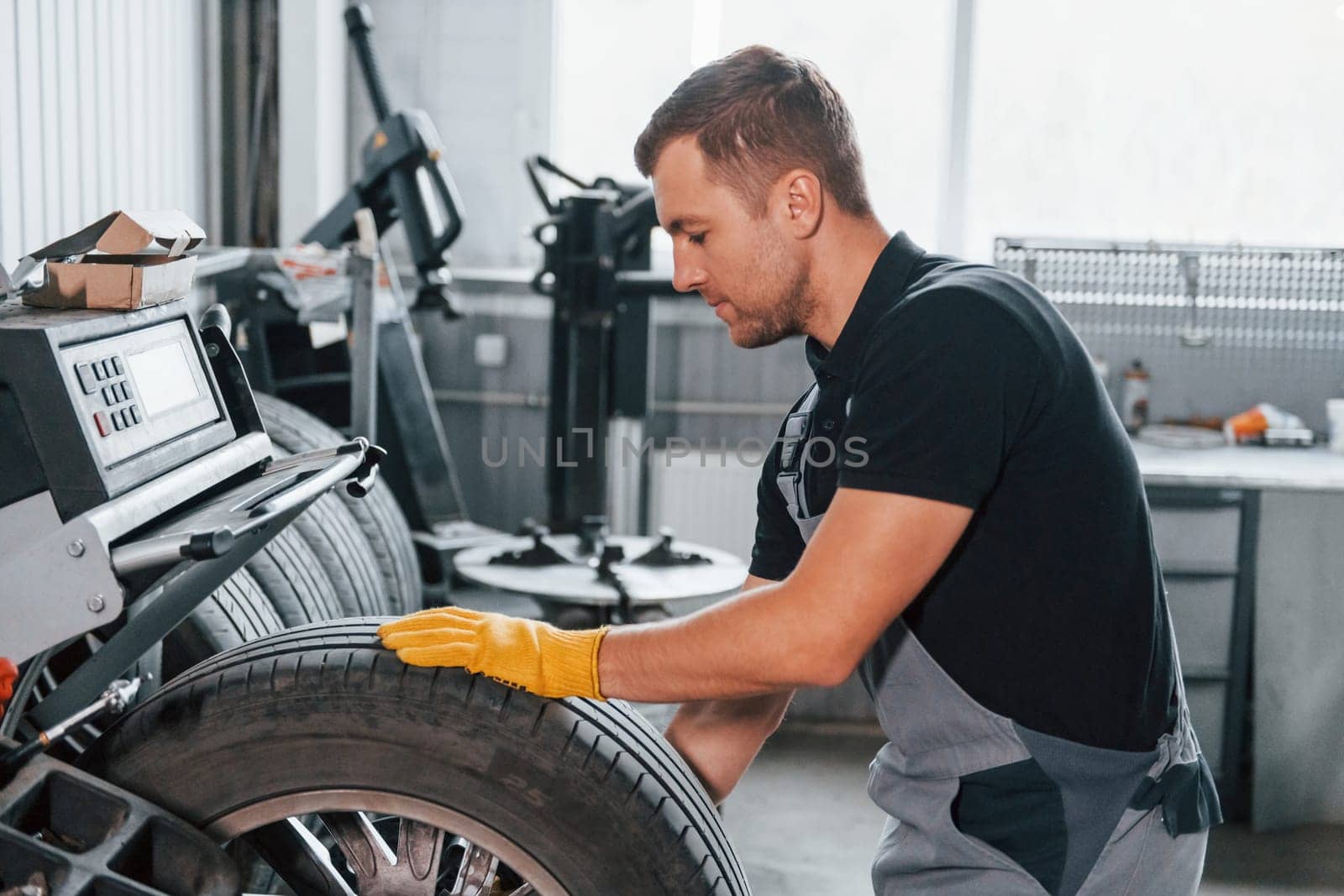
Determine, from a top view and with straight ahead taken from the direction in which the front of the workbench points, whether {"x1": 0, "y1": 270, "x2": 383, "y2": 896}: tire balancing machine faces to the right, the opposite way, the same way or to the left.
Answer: to the left

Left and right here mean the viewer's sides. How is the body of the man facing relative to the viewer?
facing to the left of the viewer

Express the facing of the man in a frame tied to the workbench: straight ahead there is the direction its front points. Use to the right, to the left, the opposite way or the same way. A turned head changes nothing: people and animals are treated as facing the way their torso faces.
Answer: to the right

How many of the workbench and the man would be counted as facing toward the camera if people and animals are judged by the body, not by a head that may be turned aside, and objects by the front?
1

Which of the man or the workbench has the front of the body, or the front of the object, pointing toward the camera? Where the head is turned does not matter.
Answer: the workbench

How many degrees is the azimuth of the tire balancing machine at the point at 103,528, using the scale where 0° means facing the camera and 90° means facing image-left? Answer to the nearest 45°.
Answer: approximately 315°

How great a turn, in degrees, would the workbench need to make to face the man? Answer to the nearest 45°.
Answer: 0° — it already faces them

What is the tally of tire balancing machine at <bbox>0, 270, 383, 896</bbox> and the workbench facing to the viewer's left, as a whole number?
0

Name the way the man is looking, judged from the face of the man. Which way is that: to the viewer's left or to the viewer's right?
to the viewer's left

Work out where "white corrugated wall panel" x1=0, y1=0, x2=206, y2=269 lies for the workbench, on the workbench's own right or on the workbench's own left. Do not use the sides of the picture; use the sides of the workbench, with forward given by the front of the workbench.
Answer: on the workbench's own right

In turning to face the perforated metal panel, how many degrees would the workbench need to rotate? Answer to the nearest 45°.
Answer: approximately 180°

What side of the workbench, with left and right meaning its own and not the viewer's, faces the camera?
front
